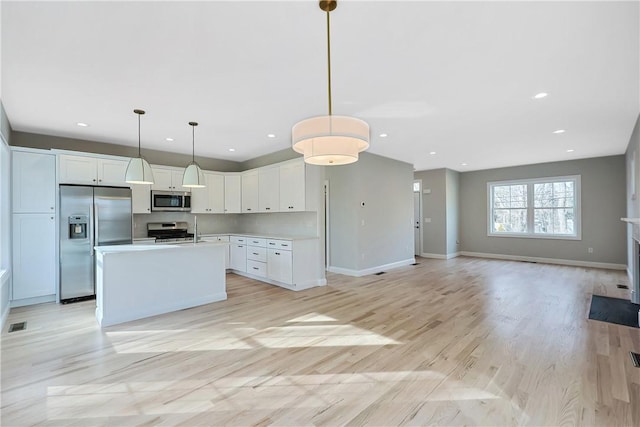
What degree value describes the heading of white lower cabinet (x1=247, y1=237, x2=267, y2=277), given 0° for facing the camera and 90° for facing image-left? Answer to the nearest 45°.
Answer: approximately 45°

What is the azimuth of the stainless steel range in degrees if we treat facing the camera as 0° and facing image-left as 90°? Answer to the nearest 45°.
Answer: approximately 0°

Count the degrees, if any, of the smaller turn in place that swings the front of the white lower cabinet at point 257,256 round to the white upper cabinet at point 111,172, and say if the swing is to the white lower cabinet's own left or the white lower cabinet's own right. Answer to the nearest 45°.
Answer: approximately 45° to the white lower cabinet's own right

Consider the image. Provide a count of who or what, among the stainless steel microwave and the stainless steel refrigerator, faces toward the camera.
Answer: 2

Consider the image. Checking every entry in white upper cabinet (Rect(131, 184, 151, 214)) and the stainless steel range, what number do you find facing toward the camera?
2

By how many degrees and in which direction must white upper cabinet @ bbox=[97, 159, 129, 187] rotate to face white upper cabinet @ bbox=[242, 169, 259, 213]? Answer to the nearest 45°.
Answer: approximately 90° to its left

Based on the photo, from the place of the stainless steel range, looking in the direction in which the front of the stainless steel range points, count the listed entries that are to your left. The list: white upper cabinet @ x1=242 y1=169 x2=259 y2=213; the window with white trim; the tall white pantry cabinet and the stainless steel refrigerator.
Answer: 2

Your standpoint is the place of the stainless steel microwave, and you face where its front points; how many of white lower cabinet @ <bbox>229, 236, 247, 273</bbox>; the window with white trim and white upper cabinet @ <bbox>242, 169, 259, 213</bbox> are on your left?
3
